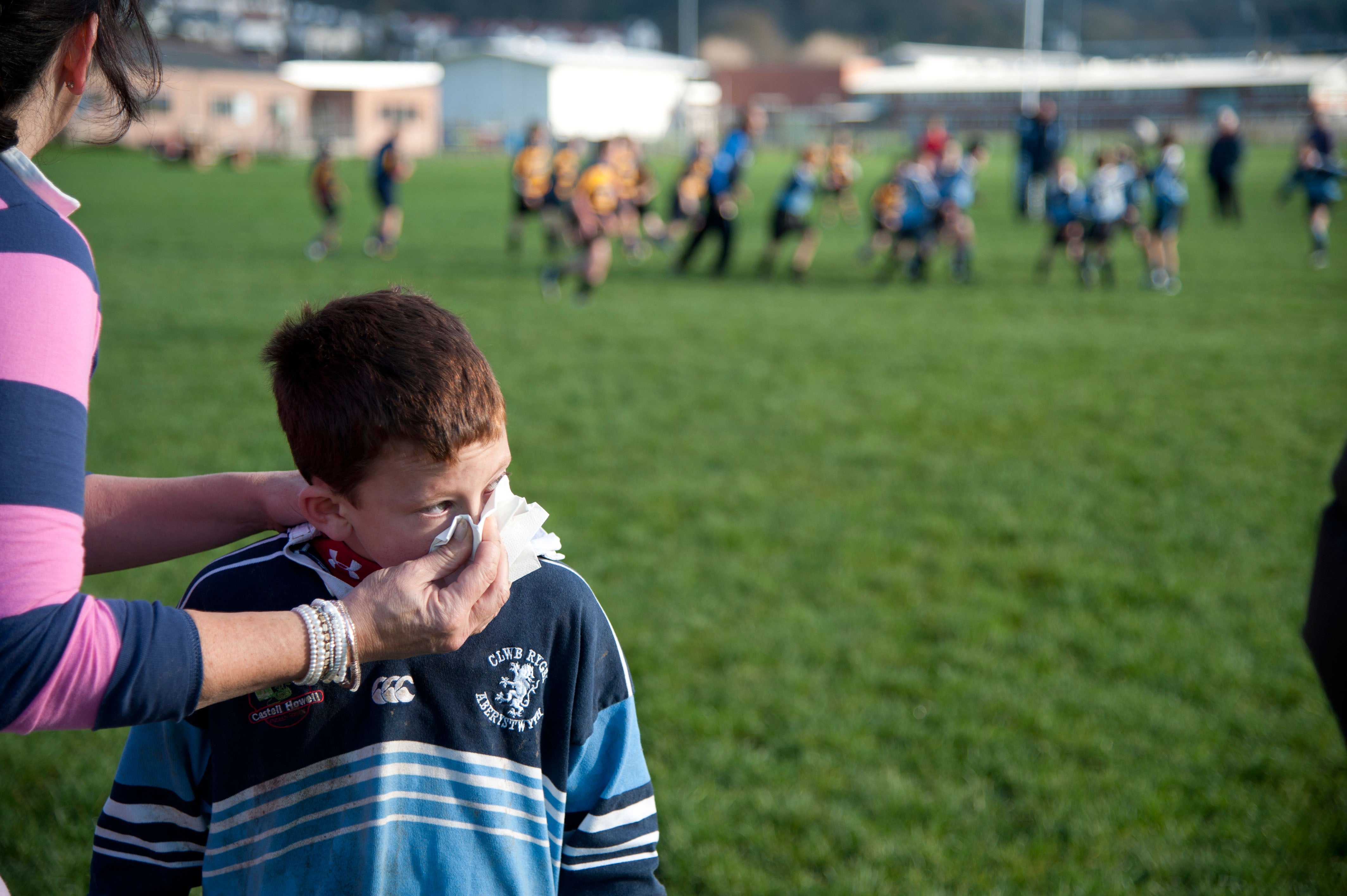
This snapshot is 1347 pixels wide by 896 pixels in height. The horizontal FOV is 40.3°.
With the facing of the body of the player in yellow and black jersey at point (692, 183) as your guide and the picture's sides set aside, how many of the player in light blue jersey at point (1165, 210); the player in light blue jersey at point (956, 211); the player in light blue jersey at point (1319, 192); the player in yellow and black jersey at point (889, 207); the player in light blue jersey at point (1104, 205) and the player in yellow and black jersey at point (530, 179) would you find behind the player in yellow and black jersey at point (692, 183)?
1

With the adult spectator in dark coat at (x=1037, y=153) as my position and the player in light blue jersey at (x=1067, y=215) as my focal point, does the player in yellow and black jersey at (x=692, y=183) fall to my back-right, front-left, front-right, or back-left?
front-right

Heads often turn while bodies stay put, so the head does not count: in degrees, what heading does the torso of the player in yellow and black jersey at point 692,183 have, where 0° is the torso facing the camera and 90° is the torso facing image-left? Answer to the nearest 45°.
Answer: approximately 270°

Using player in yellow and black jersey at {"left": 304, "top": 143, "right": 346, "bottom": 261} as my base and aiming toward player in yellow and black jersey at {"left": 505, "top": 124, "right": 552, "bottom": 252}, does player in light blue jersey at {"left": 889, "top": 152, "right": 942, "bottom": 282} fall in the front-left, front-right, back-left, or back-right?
front-right
